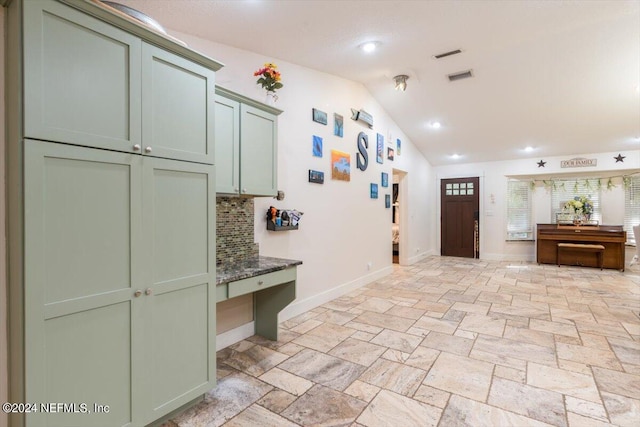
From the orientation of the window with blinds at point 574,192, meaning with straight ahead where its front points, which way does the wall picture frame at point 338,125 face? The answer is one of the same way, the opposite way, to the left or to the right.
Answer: to the left

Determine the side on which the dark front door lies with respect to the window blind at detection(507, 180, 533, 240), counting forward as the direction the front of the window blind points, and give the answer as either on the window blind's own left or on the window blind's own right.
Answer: on the window blind's own right

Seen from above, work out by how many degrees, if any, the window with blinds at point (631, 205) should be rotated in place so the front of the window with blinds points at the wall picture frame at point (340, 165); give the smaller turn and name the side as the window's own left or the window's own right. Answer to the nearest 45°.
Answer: approximately 45° to the window's own right

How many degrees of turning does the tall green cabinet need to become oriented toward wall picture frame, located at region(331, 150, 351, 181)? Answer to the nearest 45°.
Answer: approximately 90° to its left

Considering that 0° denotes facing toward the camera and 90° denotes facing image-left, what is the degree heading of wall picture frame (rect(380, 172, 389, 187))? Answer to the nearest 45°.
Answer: approximately 315°

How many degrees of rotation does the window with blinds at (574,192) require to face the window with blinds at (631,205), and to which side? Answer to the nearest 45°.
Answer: approximately 90° to its left

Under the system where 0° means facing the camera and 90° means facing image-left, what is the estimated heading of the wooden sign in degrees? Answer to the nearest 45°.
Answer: approximately 0°

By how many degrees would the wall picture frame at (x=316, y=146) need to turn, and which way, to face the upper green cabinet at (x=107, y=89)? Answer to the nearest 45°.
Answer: approximately 45° to its right

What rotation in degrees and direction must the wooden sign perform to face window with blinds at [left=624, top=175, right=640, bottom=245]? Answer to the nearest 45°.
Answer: approximately 135° to its left

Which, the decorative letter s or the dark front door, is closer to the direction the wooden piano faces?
the decorative letter s
